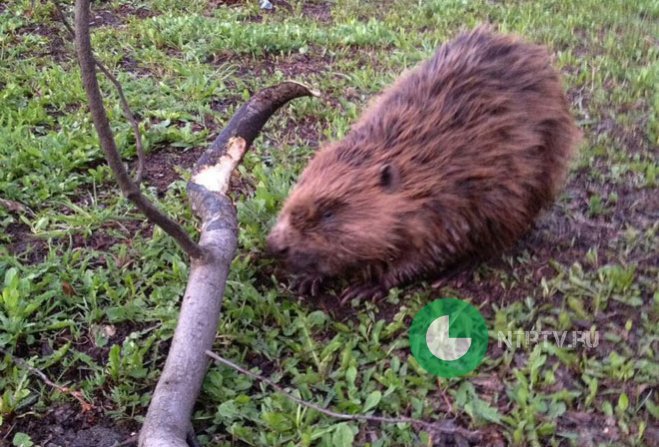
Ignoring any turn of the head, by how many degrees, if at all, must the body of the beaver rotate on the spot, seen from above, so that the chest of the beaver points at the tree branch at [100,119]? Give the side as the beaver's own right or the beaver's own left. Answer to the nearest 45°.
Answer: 0° — it already faces it

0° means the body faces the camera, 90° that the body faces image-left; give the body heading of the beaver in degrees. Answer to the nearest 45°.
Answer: approximately 45°

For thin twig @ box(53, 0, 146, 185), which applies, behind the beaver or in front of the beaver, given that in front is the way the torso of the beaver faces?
in front

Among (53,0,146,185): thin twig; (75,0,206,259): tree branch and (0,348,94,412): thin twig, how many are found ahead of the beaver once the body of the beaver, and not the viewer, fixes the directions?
3

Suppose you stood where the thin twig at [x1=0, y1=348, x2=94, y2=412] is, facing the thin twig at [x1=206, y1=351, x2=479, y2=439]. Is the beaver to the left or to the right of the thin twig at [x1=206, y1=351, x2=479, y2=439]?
left

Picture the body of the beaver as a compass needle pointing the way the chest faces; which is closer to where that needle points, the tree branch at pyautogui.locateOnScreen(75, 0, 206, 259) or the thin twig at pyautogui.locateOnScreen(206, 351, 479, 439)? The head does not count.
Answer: the tree branch

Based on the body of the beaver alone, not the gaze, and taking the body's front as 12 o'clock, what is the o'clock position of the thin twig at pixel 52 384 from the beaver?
The thin twig is roughly at 12 o'clock from the beaver.
